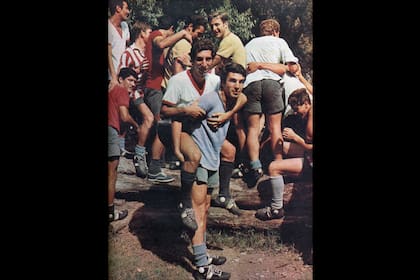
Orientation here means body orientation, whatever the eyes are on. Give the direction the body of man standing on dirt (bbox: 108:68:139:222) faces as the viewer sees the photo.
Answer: to the viewer's right

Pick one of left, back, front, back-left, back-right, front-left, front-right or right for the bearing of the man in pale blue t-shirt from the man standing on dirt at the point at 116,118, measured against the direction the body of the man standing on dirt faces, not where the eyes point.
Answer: front

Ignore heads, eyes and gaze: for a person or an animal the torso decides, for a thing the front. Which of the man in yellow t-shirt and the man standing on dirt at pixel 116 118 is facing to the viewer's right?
the man standing on dirt

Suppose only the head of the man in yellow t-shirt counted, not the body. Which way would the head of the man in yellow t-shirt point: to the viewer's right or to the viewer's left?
to the viewer's left

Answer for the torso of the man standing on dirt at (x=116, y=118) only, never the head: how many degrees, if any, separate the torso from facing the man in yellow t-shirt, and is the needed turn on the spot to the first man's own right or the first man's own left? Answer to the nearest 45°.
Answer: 0° — they already face them

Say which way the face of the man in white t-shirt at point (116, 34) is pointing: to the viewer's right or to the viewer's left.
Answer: to the viewer's right

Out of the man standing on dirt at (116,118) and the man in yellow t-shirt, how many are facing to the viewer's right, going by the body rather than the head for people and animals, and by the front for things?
1

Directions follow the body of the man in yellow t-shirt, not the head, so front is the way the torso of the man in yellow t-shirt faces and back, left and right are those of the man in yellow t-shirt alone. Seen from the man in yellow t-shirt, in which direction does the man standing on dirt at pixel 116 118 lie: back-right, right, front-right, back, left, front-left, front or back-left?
front
